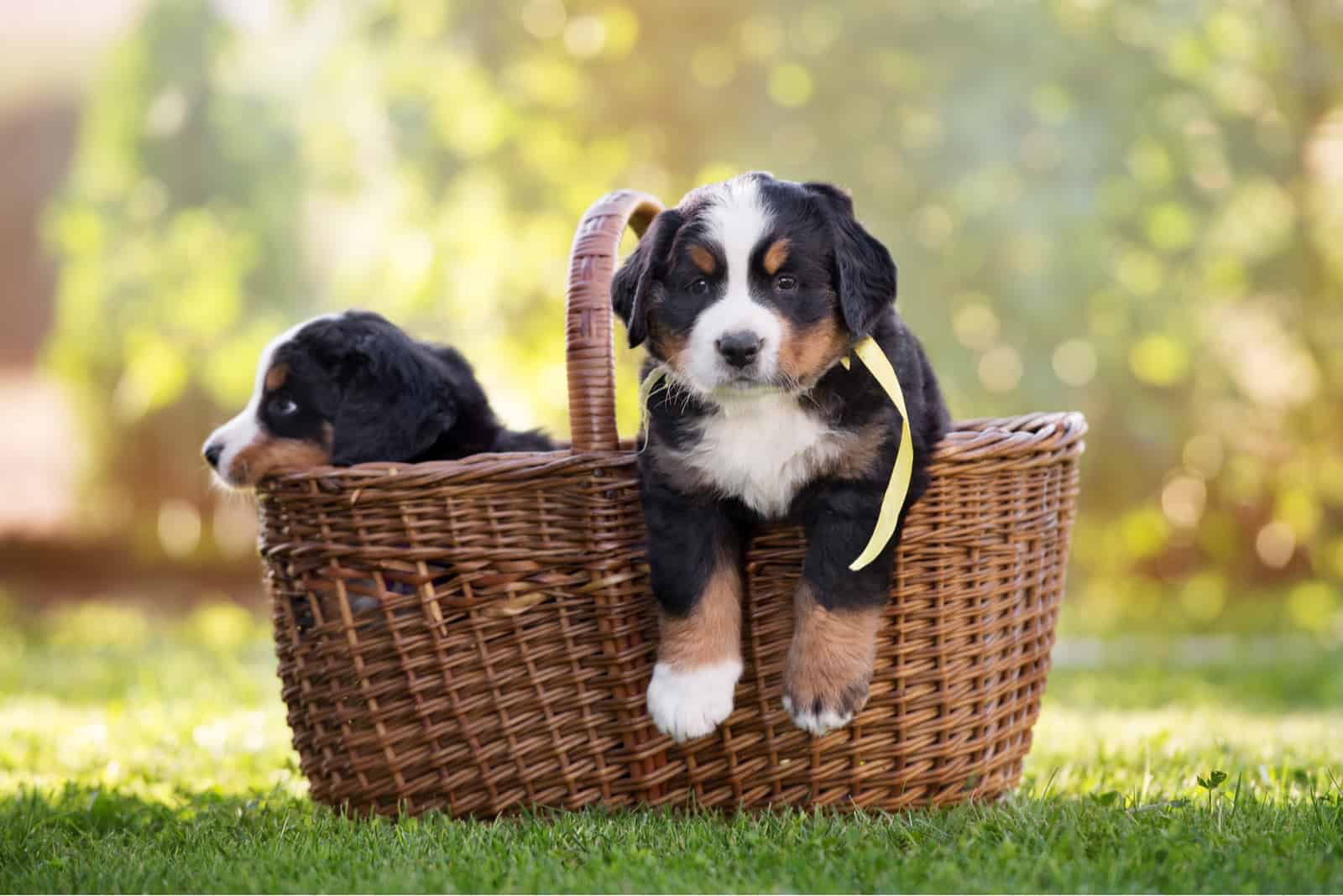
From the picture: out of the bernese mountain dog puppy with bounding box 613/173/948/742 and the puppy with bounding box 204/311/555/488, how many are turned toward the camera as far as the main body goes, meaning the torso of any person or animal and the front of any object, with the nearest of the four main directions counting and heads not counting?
1

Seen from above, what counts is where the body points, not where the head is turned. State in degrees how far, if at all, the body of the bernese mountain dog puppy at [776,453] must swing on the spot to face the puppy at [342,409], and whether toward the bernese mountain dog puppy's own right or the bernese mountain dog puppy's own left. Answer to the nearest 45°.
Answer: approximately 135° to the bernese mountain dog puppy's own right

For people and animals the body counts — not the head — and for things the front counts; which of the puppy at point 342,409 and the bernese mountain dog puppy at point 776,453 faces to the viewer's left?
the puppy

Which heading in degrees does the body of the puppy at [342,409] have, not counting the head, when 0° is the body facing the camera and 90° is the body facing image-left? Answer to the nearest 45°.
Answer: approximately 90°

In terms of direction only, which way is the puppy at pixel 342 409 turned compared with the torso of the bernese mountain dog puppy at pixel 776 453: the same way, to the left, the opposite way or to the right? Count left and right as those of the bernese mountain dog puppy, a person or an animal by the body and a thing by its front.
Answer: to the right

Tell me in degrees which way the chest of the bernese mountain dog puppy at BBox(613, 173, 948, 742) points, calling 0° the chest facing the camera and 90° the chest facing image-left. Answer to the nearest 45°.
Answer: approximately 0°

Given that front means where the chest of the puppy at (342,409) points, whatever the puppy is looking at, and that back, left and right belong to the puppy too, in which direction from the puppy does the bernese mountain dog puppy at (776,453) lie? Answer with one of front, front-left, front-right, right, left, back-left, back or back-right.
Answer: back-left
